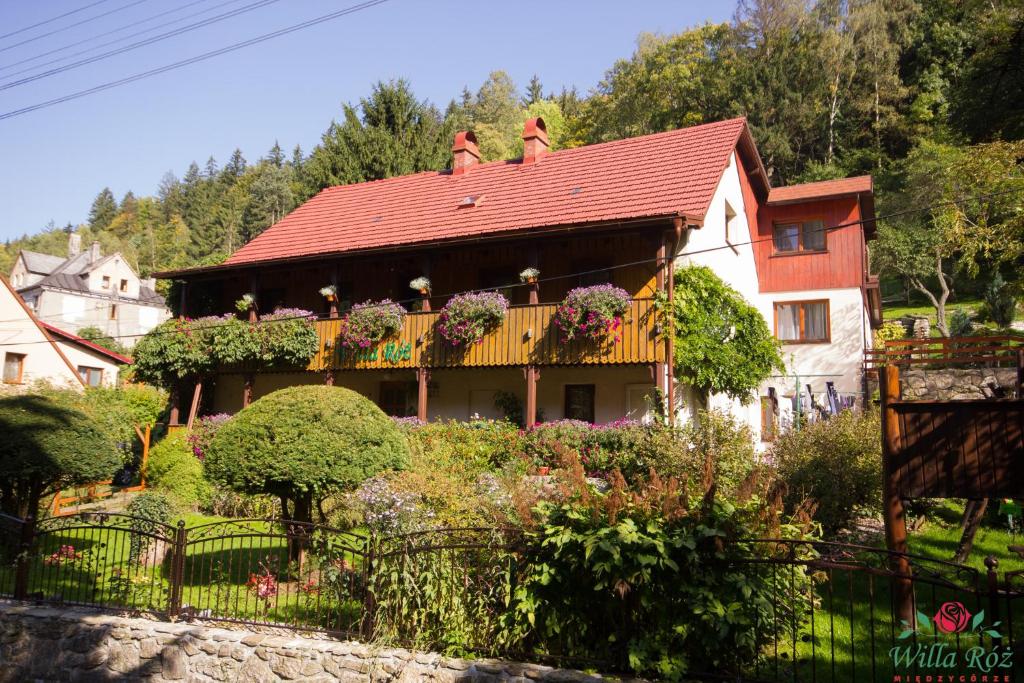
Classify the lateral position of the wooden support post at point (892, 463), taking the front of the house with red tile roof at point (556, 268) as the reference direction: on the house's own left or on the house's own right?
on the house's own left

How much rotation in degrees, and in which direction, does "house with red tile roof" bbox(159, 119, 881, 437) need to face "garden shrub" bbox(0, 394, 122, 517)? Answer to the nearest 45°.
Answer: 0° — it already faces it

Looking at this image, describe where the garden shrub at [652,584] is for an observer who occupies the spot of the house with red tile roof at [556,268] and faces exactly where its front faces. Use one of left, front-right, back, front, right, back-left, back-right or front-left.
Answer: front-left

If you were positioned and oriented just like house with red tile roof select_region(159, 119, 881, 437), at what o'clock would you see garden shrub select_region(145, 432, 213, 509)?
The garden shrub is roughly at 1 o'clock from the house with red tile roof.

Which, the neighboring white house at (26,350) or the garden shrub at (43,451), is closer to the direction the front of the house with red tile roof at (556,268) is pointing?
the garden shrub

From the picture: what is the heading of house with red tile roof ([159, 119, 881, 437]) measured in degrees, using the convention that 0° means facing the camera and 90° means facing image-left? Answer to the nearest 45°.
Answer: approximately 45°

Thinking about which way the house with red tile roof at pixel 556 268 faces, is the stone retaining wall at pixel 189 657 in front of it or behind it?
in front
